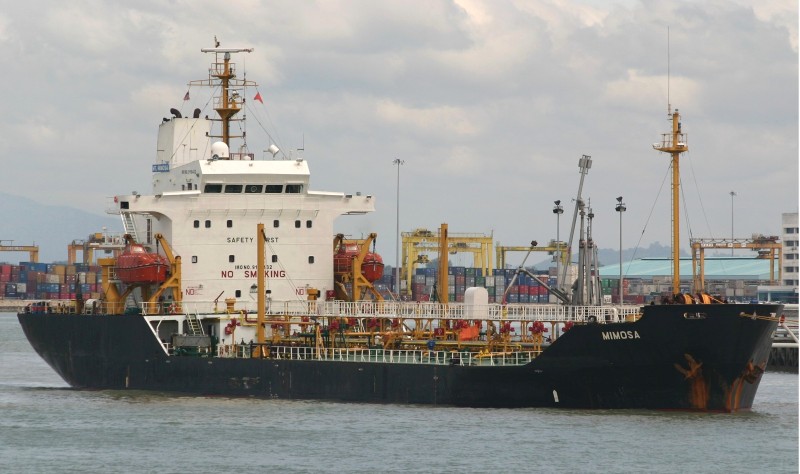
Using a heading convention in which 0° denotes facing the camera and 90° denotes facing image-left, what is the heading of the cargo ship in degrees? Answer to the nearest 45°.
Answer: approximately 315°
